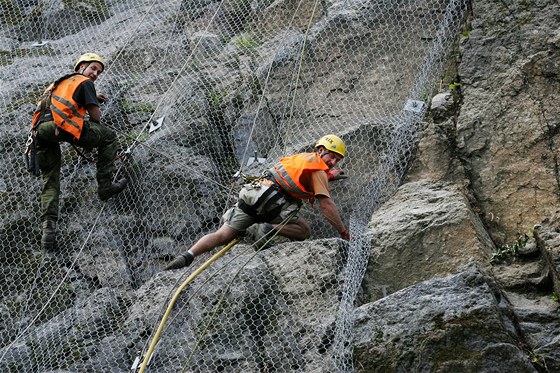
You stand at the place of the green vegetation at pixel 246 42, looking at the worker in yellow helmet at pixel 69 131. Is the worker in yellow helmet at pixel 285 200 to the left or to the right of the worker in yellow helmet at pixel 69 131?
left

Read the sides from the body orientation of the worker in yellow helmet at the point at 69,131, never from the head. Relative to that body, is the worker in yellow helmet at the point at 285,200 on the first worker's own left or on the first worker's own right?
on the first worker's own right

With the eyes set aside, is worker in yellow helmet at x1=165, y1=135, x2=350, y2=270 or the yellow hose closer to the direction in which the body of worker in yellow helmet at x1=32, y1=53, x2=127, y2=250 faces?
the worker in yellow helmet

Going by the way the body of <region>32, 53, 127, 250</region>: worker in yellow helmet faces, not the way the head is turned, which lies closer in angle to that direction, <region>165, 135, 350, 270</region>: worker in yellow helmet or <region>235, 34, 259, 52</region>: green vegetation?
the green vegetation

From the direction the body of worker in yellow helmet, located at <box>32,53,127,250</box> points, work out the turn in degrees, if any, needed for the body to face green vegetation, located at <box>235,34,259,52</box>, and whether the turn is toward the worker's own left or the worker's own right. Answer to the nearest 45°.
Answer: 0° — they already face it

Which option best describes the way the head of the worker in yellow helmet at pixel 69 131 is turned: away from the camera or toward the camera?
toward the camera

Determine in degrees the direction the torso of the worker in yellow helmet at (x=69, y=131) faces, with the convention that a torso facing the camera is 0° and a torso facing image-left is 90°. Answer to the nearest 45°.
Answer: approximately 225°

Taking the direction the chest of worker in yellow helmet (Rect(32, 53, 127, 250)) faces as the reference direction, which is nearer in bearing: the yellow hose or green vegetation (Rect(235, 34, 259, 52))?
the green vegetation
